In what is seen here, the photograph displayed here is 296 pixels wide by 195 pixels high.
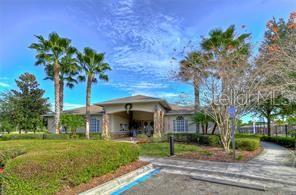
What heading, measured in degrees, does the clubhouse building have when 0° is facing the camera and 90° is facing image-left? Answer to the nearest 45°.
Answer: approximately 0°

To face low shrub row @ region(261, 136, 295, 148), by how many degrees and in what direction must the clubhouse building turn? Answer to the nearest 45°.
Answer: approximately 45° to its left

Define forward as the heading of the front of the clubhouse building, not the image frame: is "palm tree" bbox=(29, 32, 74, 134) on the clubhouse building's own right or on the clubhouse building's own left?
on the clubhouse building's own right

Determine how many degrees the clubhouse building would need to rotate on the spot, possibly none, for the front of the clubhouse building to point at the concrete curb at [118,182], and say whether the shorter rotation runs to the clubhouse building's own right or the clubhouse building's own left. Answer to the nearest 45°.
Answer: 0° — it already faces it

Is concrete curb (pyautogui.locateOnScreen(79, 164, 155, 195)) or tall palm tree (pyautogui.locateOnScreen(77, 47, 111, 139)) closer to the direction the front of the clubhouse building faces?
the concrete curb

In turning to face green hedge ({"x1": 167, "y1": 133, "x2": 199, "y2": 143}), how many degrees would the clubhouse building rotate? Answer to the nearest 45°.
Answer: approximately 45° to its left
